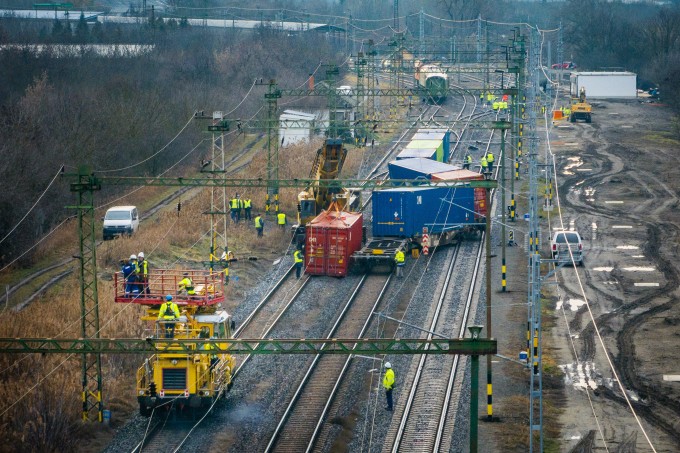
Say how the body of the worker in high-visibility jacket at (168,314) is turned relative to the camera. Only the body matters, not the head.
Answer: away from the camera

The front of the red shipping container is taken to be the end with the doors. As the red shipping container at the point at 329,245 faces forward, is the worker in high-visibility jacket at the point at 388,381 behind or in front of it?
in front

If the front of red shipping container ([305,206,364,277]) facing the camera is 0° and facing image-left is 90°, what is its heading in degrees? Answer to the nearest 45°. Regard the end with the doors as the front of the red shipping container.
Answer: approximately 0°

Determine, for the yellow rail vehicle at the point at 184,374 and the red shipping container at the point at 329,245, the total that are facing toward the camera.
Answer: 2

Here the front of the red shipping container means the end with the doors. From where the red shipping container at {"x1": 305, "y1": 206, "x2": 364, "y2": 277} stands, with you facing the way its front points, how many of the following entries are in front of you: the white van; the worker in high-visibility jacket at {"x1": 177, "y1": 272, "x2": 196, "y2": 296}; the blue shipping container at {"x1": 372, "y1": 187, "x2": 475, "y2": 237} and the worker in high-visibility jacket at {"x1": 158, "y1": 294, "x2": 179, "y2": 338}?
2

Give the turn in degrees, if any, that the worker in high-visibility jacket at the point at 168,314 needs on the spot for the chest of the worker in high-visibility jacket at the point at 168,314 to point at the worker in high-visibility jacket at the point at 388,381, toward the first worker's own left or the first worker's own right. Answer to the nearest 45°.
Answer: approximately 90° to the first worker's own right

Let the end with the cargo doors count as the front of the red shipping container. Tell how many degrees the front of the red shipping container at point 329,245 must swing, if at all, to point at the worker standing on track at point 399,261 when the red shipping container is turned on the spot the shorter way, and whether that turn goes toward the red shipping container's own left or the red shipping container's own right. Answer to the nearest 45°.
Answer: approximately 90° to the red shipping container's own left

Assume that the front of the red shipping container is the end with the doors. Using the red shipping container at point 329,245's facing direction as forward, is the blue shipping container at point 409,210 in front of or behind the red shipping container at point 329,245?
behind
